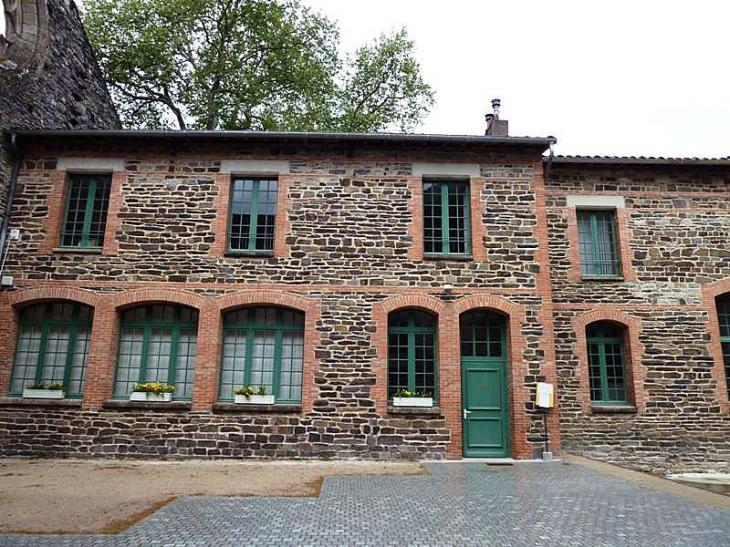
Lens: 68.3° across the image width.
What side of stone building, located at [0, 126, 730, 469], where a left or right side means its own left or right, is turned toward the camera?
front

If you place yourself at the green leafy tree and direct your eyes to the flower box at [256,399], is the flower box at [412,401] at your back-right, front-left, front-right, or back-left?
front-left
